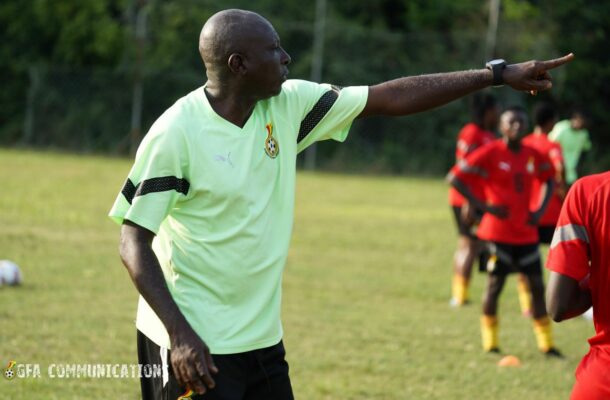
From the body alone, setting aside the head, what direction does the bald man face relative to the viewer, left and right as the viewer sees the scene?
facing the viewer and to the right of the viewer

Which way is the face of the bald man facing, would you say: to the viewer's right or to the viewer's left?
to the viewer's right

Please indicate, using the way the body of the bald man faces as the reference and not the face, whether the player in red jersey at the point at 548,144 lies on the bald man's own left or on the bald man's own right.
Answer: on the bald man's own left

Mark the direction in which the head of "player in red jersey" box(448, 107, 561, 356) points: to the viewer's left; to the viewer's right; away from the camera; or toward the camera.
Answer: toward the camera

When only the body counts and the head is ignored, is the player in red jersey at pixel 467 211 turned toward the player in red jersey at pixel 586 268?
no

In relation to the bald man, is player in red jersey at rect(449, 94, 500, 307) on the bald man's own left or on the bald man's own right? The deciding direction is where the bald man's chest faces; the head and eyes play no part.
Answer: on the bald man's own left

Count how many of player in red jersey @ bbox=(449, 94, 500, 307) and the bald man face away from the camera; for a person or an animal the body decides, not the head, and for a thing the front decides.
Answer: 0

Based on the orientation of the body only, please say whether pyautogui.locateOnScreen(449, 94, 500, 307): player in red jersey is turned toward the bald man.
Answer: no
